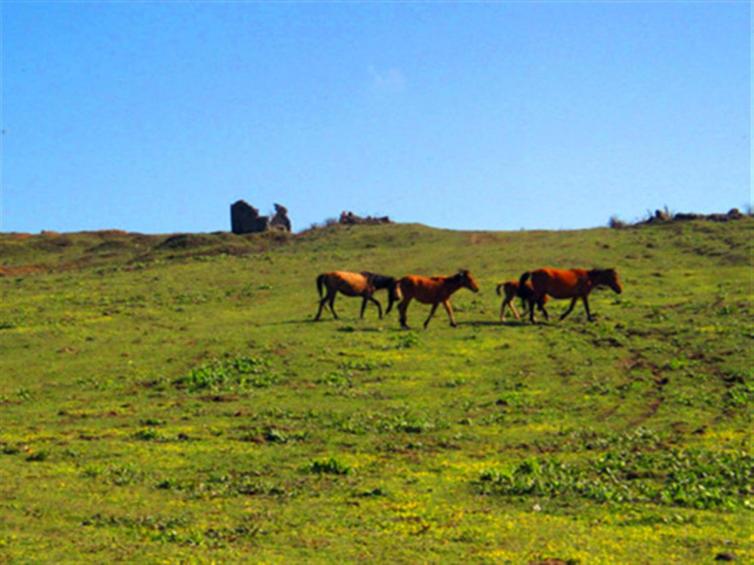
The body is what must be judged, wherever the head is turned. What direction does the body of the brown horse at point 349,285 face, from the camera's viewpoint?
to the viewer's right

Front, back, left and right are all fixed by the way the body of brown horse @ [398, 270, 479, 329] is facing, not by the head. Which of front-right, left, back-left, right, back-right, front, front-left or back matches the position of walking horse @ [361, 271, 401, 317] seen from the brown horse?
back-left

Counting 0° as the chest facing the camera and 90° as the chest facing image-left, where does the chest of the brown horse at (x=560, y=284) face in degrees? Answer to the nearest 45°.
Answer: approximately 270°

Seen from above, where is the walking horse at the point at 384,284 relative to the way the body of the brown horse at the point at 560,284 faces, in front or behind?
behind

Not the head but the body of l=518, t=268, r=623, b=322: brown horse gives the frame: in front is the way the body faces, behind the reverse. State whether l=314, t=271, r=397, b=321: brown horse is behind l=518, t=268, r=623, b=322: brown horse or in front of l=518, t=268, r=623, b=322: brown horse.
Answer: behind

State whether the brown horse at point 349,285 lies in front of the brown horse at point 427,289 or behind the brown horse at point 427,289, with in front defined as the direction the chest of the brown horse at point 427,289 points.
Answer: behind

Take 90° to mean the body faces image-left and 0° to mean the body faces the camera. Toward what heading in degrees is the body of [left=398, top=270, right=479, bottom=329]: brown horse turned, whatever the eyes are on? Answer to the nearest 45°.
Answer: approximately 270°

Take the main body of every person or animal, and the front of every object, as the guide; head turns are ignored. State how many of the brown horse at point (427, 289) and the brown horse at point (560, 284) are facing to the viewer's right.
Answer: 2

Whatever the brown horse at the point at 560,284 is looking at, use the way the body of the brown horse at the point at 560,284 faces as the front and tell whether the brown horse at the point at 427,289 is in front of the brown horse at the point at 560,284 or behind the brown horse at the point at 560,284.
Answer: behind

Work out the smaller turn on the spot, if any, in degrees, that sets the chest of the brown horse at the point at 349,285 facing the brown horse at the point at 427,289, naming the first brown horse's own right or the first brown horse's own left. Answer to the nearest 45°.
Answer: approximately 45° to the first brown horse's own right

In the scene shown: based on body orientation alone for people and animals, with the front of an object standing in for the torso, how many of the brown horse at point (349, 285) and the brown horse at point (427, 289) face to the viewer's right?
2

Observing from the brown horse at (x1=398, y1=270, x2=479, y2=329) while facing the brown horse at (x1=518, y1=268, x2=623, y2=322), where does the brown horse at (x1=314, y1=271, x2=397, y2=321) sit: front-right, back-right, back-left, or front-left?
back-left
